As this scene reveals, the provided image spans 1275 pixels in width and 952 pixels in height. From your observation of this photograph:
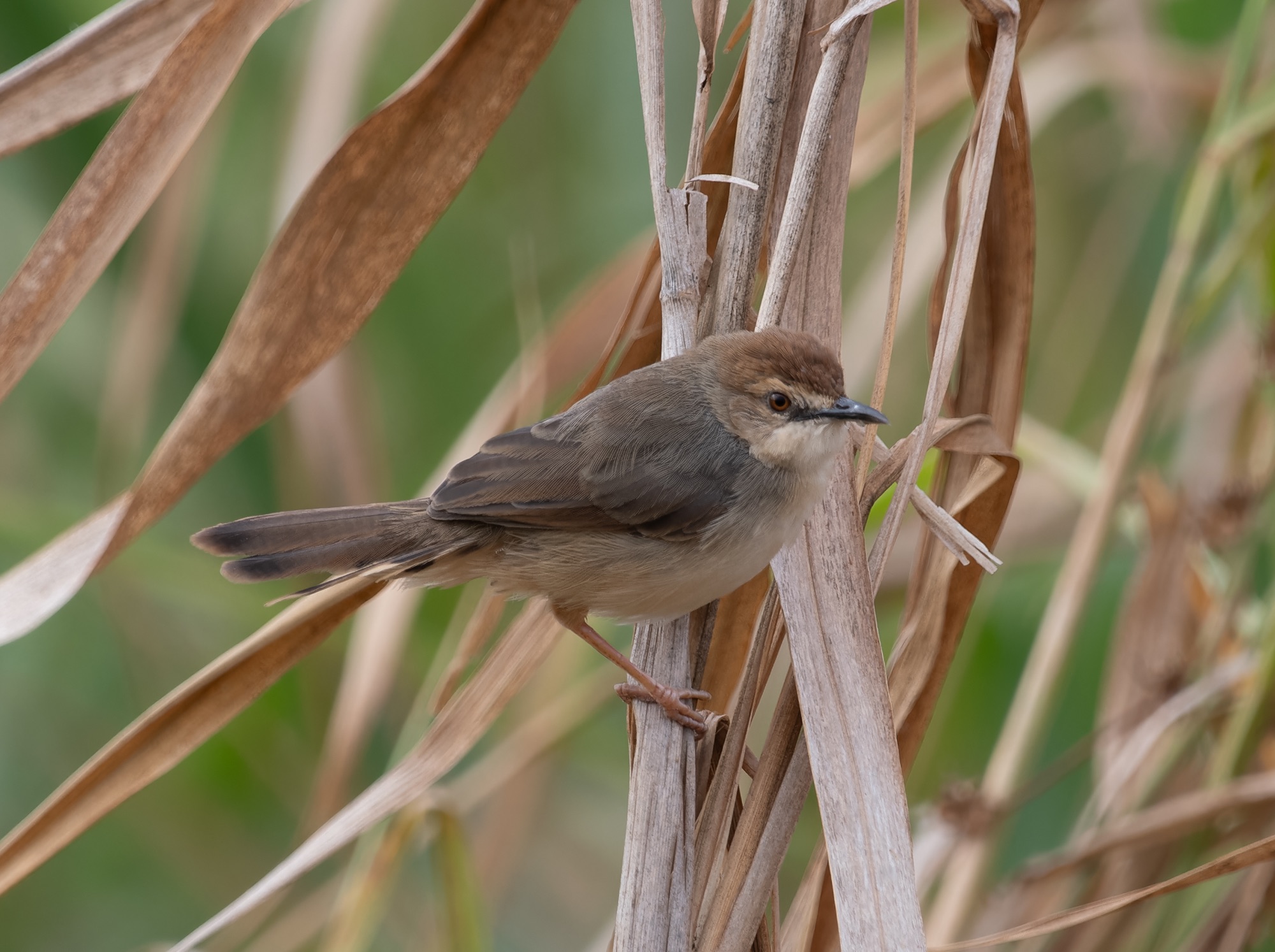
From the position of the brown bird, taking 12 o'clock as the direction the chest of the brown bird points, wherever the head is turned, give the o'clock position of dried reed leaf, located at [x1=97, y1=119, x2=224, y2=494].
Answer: The dried reed leaf is roughly at 7 o'clock from the brown bird.

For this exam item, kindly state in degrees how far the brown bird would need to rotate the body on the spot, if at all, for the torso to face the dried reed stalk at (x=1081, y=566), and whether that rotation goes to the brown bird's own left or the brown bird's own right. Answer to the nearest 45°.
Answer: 0° — it already faces it

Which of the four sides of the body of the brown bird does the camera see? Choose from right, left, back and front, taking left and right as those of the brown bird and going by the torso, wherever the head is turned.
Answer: right

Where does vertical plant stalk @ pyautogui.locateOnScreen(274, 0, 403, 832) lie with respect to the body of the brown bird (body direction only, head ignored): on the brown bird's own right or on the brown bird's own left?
on the brown bird's own left
